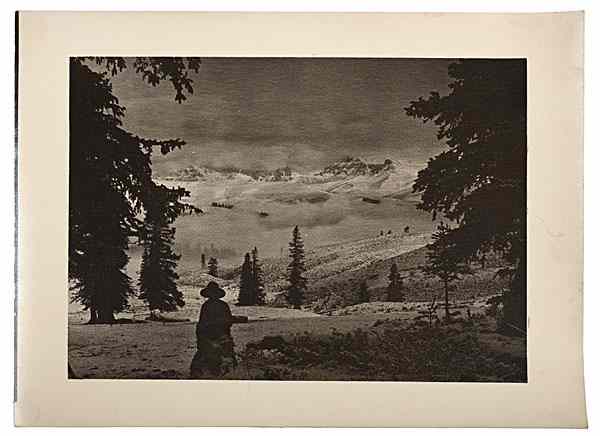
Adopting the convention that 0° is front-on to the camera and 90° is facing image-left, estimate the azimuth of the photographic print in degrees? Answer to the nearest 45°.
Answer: approximately 0°
